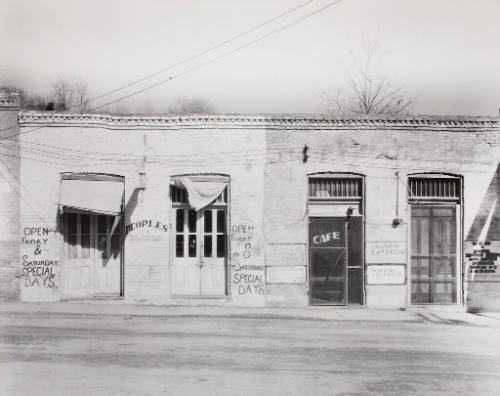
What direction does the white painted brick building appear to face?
toward the camera
